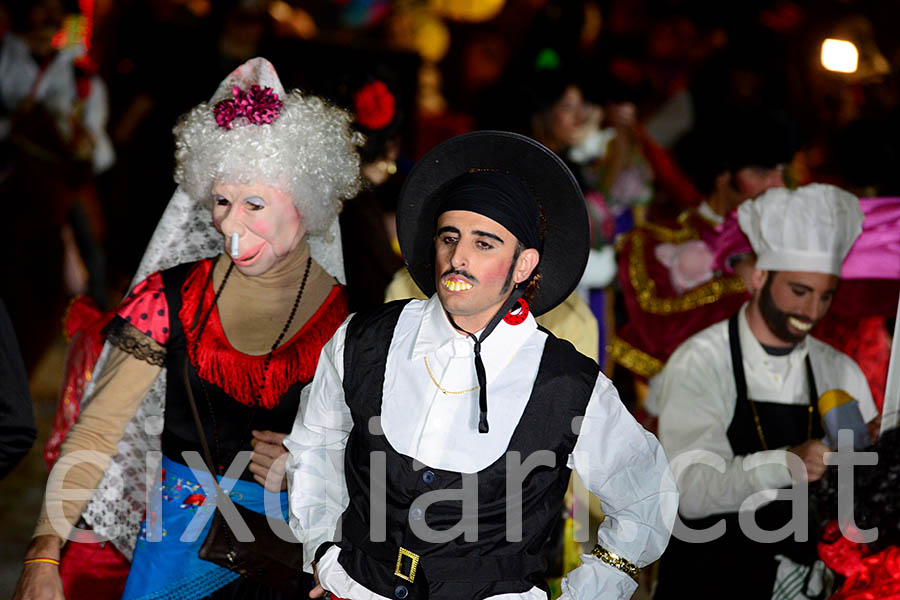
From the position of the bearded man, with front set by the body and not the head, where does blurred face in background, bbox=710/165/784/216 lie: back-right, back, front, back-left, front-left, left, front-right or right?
back-left

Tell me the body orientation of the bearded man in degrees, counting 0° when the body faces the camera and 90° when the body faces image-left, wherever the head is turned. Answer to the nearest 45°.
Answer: approximately 315°

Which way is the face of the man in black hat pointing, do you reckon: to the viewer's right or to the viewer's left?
to the viewer's left

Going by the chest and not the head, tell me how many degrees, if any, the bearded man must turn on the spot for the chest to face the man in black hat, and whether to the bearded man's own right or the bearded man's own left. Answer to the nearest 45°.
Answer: approximately 90° to the bearded man's own right
